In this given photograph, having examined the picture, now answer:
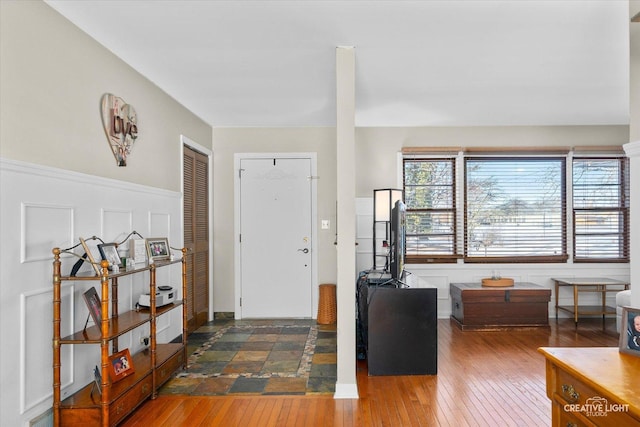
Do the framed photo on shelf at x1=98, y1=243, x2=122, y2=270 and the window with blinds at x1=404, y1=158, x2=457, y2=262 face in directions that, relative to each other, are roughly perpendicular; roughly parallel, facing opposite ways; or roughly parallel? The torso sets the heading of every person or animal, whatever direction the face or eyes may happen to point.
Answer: roughly perpendicular

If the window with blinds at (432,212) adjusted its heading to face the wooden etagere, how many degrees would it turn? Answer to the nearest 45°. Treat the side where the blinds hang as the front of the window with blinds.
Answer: approximately 45° to its right

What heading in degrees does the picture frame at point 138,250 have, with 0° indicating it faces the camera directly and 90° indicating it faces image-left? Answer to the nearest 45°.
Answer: approximately 315°

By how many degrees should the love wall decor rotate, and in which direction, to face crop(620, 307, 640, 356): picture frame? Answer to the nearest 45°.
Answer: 0° — it already faces it

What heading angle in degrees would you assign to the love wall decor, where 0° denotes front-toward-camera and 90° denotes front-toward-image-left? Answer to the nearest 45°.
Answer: approximately 315°

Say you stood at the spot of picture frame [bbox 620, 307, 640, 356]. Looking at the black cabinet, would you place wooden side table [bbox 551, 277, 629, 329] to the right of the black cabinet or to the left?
right

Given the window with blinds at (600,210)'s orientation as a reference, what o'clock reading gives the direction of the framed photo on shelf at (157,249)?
The framed photo on shelf is roughly at 1 o'clock from the window with blinds.
